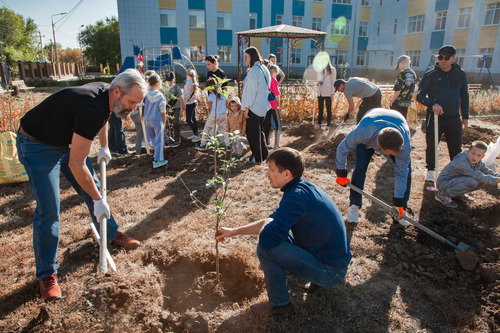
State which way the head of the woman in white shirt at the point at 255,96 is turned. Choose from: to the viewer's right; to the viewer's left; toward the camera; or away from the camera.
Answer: to the viewer's left

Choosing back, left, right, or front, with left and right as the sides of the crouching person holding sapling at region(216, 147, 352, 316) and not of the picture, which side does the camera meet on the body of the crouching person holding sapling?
left

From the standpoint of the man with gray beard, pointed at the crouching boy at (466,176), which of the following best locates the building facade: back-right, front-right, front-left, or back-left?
front-left

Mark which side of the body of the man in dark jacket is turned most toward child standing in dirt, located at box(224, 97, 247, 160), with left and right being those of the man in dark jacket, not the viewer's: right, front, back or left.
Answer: right

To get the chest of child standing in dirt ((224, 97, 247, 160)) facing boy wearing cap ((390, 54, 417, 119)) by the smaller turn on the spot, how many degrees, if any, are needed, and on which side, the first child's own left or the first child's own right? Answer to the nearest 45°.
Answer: approximately 90° to the first child's own left

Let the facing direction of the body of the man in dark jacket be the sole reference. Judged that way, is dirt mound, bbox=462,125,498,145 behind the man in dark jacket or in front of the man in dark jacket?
behind

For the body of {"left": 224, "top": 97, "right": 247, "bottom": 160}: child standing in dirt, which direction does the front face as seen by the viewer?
toward the camera

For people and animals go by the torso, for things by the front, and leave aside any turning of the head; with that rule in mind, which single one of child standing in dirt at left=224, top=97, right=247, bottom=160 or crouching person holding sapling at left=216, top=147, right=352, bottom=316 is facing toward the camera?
the child standing in dirt

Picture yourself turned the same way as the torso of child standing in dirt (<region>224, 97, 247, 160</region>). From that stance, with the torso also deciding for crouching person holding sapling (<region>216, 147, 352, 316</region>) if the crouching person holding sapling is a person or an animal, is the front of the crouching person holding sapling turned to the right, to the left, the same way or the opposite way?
to the right

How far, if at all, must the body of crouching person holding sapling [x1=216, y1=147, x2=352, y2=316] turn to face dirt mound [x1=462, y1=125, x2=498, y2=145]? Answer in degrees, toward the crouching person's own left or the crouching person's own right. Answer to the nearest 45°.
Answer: approximately 135° to the crouching person's own right

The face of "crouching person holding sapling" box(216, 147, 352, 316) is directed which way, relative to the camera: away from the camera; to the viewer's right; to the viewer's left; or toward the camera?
to the viewer's left

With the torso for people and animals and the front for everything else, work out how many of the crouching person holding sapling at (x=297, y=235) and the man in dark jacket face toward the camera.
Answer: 1

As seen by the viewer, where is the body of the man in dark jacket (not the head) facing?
toward the camera

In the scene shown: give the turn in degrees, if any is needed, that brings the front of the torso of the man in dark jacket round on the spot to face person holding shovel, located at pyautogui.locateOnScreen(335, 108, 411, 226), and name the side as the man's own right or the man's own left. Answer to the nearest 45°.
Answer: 0° — they already face them
